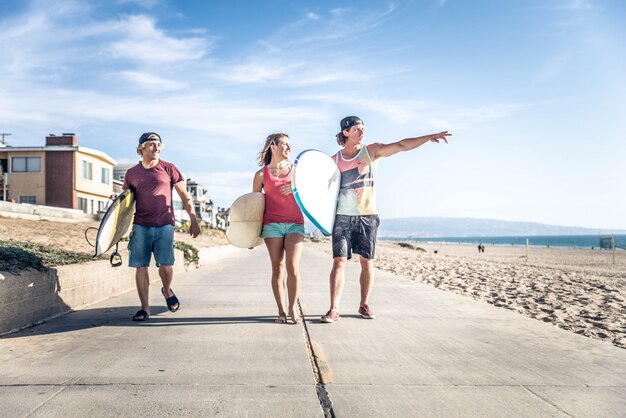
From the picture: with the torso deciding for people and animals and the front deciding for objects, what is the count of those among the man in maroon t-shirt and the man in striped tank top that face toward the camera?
2

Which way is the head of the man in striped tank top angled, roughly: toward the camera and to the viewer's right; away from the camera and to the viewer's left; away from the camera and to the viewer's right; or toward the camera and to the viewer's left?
toward the camera and to the viewer's right

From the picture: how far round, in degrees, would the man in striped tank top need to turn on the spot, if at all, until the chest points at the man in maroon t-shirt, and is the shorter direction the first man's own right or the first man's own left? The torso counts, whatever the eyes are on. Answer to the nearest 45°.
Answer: approximately 90° to the first man's own right

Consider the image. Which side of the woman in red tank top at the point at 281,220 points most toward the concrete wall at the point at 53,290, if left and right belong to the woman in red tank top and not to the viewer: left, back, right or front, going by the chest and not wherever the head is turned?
right

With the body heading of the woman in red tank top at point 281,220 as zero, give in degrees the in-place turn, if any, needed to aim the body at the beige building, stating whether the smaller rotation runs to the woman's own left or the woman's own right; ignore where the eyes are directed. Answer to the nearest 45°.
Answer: approximately 135° to the woman's own right

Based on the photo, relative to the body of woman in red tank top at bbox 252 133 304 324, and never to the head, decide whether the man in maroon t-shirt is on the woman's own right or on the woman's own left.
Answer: on the woman's own right

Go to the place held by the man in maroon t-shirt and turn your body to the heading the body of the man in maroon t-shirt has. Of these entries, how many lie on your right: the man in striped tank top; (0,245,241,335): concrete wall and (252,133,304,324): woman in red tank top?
1

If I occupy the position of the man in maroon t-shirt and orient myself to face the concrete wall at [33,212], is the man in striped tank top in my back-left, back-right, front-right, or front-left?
back-right

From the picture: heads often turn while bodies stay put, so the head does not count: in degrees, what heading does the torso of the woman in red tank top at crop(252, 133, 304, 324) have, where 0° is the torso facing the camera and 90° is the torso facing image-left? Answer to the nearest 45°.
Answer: approximately 0°
